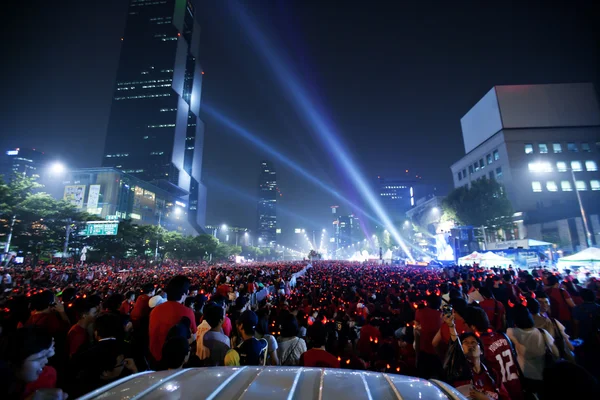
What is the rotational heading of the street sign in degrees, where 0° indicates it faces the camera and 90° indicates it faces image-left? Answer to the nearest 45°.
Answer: approximately 0°

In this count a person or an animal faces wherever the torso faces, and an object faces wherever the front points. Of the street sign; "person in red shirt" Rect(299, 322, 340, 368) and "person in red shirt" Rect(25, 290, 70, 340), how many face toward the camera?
1

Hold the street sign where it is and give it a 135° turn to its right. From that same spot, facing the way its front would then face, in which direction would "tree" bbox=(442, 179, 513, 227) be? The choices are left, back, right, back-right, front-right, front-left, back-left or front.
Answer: back

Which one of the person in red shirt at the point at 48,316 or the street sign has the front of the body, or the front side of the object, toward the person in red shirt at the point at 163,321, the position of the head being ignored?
the street sign

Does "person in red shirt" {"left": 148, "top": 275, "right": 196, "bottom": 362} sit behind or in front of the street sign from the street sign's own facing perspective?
in front

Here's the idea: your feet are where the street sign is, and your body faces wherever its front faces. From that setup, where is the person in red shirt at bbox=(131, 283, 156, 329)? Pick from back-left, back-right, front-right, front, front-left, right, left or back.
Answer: front

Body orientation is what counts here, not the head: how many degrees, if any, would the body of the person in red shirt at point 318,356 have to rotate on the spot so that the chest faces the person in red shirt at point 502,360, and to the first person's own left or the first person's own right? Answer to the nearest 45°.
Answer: approximately 90° to the first person's own right

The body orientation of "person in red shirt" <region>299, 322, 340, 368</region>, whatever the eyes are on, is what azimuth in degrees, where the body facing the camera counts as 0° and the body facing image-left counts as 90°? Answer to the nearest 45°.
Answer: approximately 180°

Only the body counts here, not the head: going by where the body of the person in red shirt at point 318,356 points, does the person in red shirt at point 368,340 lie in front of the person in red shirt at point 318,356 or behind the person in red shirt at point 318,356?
in front

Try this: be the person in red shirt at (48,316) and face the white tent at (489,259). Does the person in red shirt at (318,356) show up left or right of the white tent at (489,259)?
right

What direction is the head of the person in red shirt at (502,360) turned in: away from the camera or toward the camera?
away from the camera

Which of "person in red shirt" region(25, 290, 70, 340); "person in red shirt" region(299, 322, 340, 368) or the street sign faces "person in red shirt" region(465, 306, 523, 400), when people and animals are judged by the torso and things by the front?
the street sign

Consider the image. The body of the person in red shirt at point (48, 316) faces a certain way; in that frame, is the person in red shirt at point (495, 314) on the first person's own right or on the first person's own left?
on the first person's own right

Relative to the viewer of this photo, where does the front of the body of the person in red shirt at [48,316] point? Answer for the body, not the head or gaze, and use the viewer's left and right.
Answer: facing away from the viewer and to the right of the viewer

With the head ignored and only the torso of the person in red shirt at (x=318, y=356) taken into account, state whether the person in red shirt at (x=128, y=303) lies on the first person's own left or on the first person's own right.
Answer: on the first person's own left

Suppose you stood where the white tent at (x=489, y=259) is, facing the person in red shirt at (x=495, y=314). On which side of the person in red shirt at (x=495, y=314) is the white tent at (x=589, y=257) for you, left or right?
left

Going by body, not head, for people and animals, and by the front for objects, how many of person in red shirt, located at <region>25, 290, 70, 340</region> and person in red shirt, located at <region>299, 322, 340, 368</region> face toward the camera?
0

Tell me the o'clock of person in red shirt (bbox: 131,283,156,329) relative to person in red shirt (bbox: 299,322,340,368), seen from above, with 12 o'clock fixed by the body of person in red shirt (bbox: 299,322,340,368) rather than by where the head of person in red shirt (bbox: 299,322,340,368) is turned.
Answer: person in red shirt (bbox: 131,283,156,329) is roughly at 10 o'clock from person in red shirt (bbox: 299,322,340,368).
